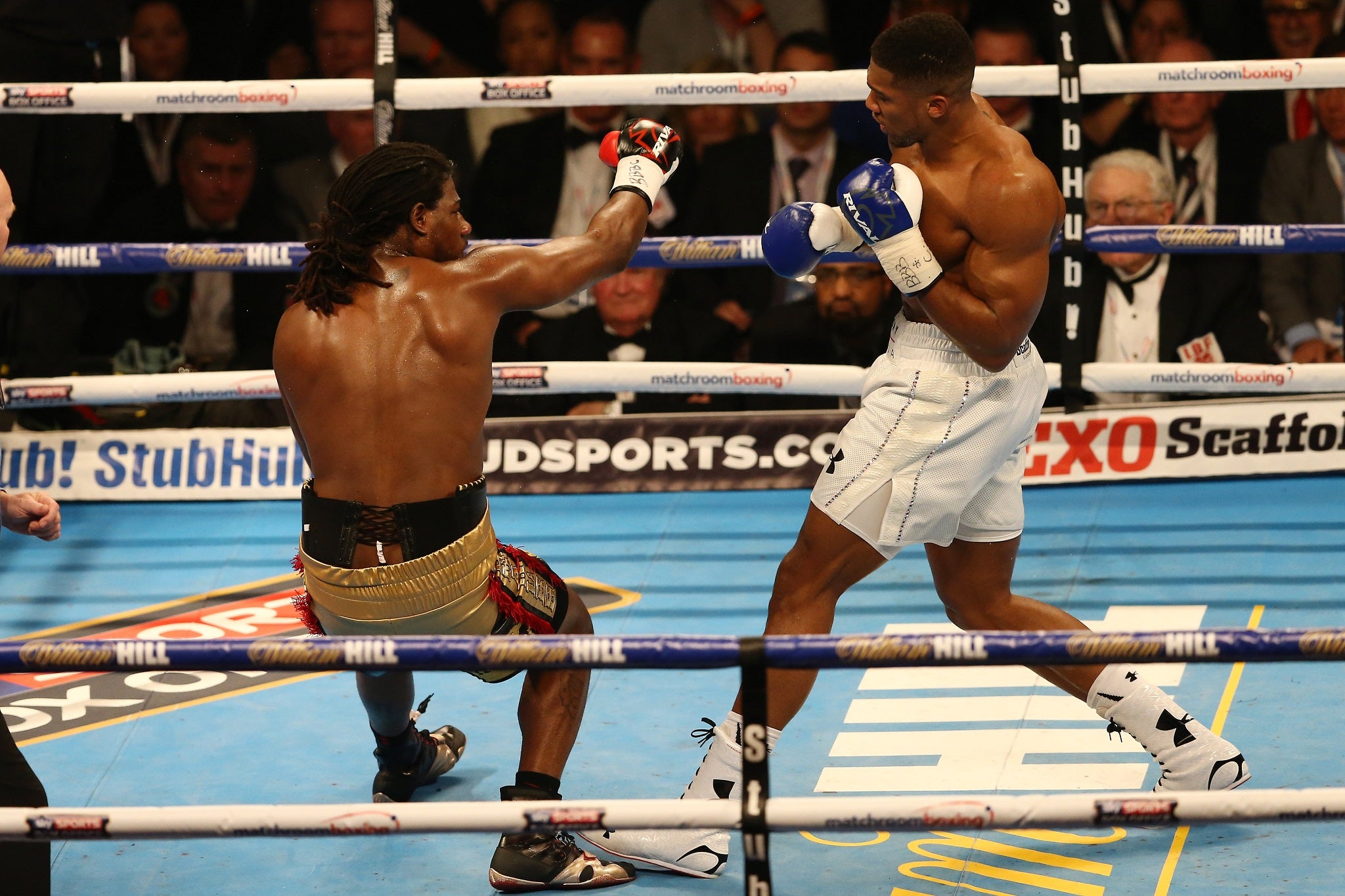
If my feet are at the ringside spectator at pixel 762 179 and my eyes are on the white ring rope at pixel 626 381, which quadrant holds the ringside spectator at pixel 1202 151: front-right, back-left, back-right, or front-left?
back-left

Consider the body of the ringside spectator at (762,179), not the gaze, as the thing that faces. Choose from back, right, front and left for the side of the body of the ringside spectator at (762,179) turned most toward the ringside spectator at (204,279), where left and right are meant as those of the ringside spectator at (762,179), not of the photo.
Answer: right

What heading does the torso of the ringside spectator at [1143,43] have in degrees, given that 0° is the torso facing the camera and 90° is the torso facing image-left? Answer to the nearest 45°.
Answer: approximately 0°

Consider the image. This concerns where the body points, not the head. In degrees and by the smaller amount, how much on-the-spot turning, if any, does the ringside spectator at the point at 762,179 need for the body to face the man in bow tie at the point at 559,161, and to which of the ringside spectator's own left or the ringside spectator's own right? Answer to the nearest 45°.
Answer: approximately 90° to the ringside spectator's own right

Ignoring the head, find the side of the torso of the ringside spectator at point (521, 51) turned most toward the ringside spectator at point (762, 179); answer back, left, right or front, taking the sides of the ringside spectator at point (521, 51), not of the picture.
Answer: left

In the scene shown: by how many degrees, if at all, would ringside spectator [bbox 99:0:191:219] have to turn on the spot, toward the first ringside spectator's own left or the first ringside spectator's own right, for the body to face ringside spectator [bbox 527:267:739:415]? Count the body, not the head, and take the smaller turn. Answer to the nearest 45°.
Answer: approximately 45° to the first ringside spectator's own left

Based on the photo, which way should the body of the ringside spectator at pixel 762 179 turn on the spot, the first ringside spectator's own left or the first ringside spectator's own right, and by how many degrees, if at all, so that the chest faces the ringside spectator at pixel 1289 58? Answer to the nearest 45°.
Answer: approximately 90° to the first ringside spectator's own left

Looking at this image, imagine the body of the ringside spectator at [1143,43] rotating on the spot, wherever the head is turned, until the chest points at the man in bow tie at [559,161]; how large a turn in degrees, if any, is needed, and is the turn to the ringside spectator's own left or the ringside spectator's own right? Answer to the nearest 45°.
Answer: approximately 90° to the ringside spectator's own right

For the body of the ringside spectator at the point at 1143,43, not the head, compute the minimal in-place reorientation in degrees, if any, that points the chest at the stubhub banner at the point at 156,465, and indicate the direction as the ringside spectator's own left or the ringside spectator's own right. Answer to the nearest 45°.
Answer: approximately 45° to the ringside spectator's own right

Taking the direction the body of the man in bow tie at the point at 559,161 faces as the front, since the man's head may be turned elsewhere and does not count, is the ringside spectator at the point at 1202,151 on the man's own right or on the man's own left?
on the man's own left
